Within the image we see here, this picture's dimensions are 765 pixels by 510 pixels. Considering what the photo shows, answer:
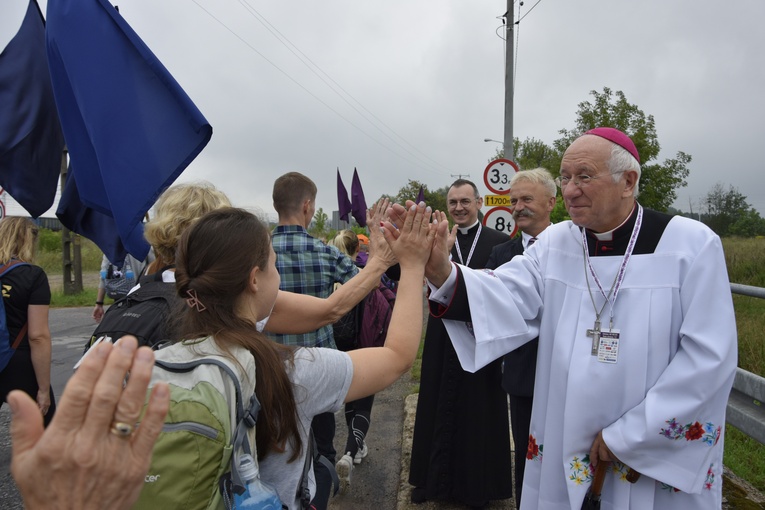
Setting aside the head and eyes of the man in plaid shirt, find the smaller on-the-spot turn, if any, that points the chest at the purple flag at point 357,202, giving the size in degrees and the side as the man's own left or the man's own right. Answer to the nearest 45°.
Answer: approximately 45° to the man's own left

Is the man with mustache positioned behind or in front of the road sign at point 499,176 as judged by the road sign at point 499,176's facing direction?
in front

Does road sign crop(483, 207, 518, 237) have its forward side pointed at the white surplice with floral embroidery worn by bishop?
yes

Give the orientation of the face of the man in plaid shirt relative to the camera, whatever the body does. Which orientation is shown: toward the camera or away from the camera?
away from the camera

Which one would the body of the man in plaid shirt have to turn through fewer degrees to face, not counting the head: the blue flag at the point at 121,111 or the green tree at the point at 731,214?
the green tree

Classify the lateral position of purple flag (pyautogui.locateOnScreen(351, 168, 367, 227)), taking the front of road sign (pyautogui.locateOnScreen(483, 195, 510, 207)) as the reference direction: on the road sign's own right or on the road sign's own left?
on the road sign's own right

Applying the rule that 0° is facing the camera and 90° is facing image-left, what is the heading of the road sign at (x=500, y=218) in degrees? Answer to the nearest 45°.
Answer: approximately 0°

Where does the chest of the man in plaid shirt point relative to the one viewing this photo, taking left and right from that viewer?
facing away from the viewer and to the right of the viewer

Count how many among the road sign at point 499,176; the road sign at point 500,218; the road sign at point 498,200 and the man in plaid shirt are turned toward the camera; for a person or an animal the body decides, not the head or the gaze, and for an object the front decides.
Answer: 3

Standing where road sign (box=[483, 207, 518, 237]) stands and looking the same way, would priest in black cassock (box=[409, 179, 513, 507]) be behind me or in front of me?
in front

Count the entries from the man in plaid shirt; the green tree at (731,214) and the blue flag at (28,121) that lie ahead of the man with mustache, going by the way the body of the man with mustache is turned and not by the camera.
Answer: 2

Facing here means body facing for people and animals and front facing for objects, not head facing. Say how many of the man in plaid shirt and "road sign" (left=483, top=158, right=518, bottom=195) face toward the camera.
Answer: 1

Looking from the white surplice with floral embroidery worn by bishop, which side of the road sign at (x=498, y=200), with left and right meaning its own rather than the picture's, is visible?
front

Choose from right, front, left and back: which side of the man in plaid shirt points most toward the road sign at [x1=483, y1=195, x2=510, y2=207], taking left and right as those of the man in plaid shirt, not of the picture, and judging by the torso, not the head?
front
